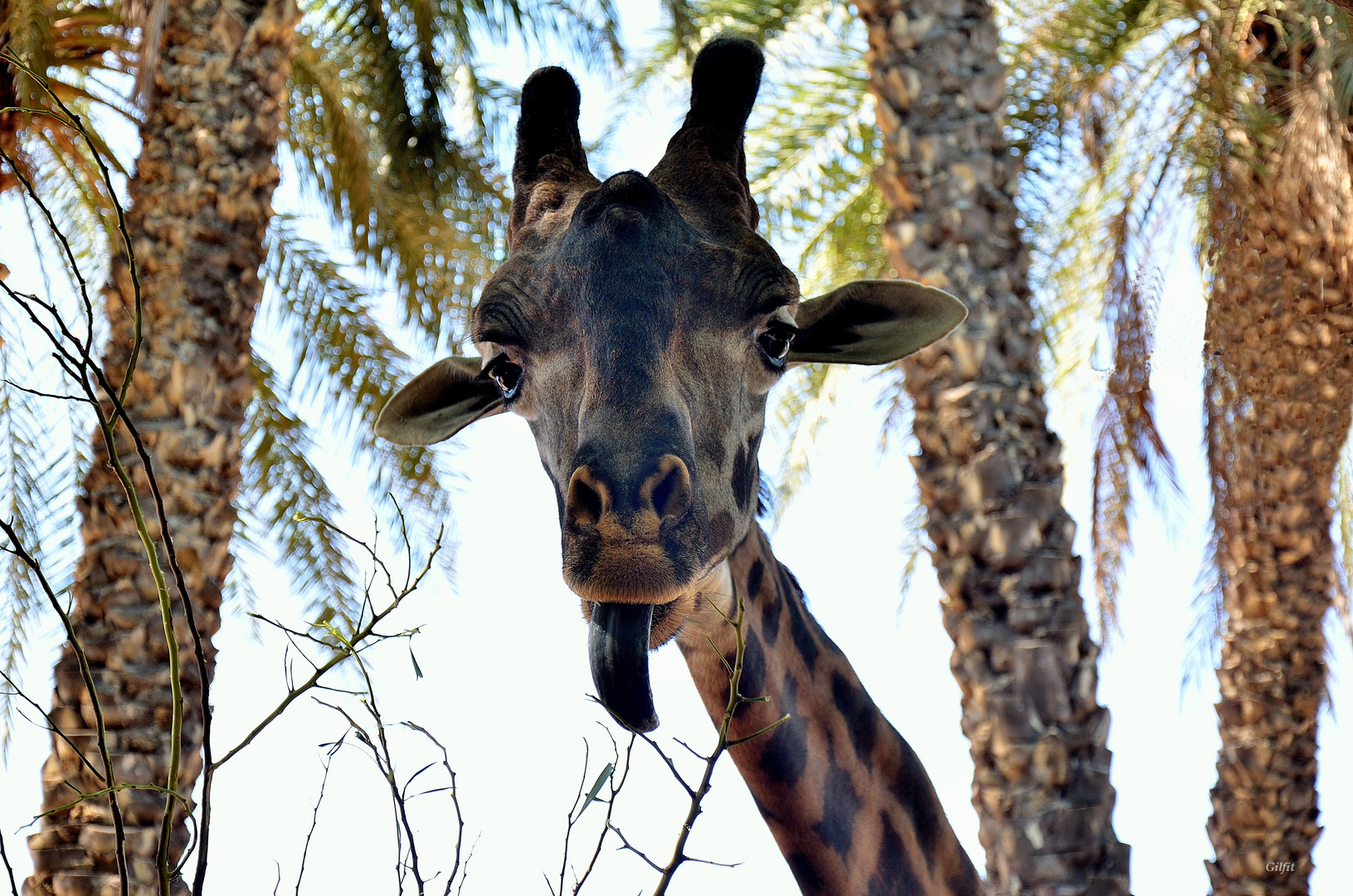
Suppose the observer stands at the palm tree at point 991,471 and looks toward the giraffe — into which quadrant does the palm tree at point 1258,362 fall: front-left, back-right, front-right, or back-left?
back-left

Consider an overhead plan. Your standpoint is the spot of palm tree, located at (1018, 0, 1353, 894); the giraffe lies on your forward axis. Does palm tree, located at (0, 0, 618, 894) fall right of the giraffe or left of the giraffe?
right
